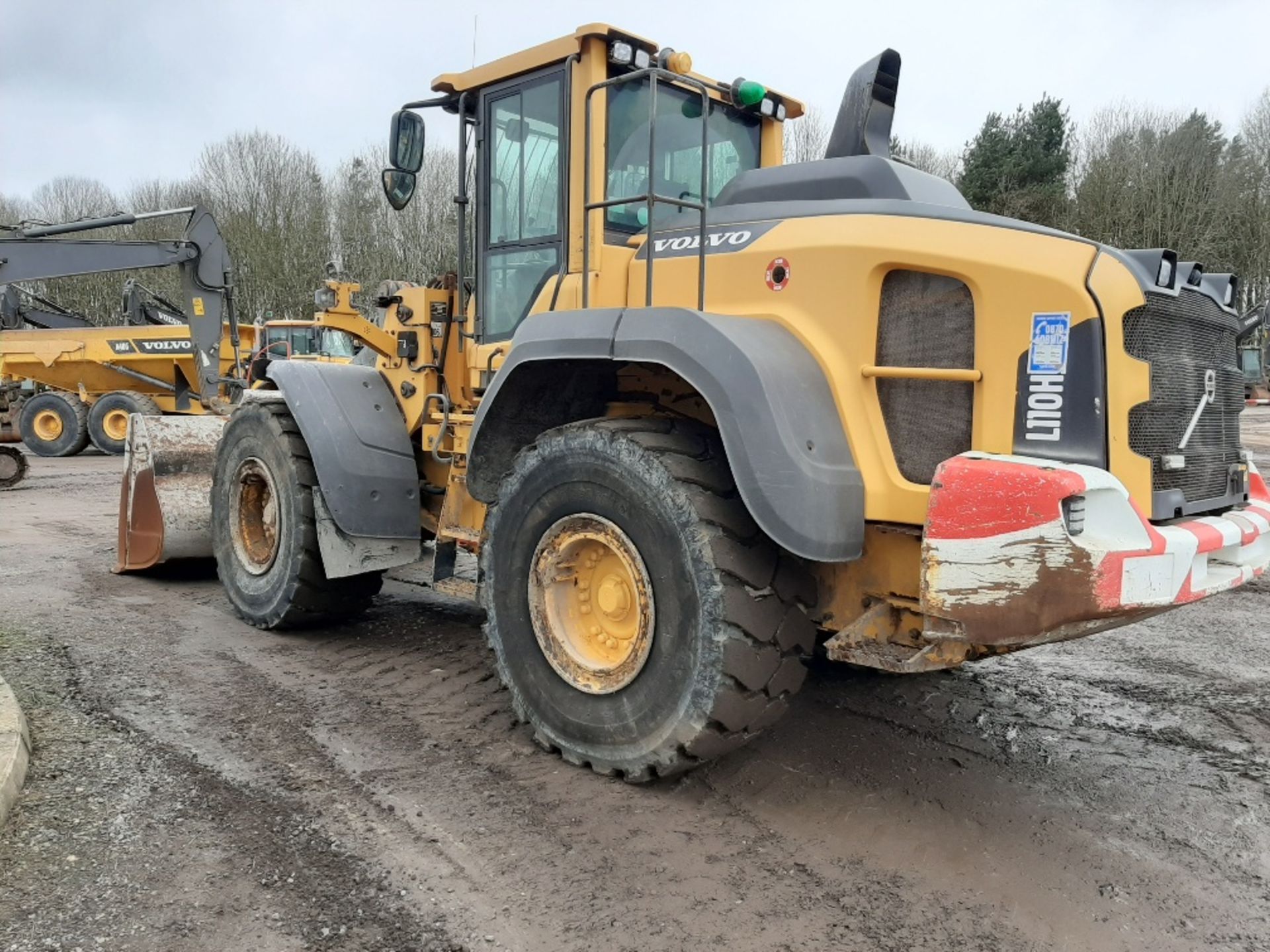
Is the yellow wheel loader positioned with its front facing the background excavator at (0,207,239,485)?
yes

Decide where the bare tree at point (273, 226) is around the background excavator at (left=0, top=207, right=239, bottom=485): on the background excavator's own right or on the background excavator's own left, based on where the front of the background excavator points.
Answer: on the background excavator's own left

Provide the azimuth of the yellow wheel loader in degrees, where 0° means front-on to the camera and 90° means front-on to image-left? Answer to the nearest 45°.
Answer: approximately 135°

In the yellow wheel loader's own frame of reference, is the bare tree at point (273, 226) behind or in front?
in front

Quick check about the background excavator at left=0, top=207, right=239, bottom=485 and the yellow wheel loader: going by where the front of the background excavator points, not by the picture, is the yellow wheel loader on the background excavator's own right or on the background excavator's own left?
on the background excavator's own right

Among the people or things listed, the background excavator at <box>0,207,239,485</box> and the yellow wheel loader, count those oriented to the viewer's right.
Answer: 1

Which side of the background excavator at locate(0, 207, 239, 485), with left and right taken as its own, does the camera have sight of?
right

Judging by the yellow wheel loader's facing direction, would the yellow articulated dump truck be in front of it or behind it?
in front
